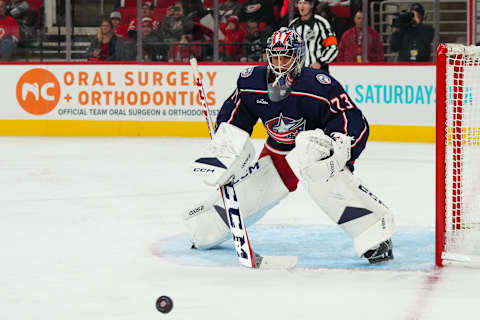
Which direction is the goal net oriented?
to the viewer's left

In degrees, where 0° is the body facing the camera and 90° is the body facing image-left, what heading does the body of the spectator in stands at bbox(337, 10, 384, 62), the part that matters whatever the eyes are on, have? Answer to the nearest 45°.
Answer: approximately 0°

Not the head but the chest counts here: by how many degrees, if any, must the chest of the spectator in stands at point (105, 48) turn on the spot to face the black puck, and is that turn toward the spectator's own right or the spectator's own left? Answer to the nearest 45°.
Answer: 0° — they already face it

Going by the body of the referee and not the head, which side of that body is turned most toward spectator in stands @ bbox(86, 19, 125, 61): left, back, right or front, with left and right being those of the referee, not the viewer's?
right

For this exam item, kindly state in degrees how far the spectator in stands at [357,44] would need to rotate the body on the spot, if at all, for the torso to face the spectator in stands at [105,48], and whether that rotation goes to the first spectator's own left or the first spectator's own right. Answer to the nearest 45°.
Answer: approximately 90° to the first spectator's own right

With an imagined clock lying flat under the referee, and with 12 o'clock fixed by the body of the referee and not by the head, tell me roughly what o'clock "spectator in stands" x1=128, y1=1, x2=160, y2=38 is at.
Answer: The spectator in stands is roughly at 3 o'clock from the referee.

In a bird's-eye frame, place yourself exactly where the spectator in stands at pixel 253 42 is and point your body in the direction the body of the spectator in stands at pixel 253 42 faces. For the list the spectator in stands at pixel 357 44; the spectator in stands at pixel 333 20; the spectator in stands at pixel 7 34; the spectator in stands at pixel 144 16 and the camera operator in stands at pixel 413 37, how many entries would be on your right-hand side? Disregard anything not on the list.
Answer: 2

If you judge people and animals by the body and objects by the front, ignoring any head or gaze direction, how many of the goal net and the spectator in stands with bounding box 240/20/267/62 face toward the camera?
1

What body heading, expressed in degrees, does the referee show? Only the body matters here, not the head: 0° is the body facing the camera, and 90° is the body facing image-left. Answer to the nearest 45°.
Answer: approximately 45°
